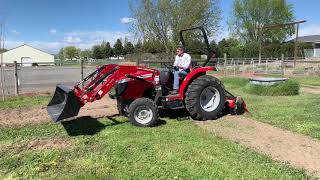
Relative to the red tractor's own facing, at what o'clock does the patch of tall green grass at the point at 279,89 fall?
The patch of tall green grass is roughly at 6 o'clock from the red tractor.

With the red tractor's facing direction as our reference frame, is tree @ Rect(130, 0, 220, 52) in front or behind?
behind

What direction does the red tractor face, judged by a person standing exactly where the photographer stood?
facing the viewer and to the left of the viewer

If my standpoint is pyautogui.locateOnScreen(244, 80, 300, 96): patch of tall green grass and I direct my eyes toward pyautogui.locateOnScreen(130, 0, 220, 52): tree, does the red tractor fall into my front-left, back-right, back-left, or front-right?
back-left
